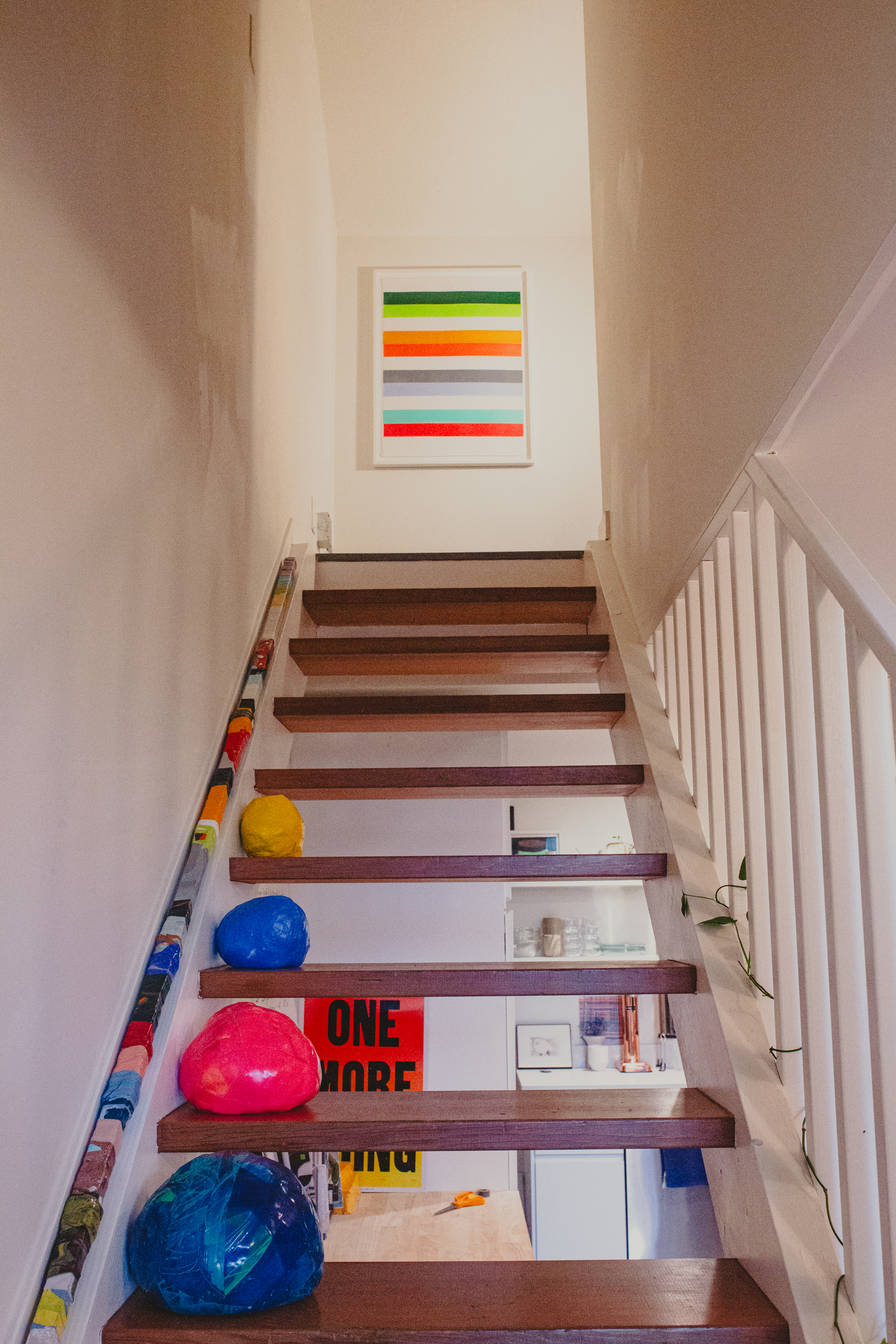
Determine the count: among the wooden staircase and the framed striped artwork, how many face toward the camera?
2

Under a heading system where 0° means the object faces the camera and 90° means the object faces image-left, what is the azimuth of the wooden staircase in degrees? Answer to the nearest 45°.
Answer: approximately 0°

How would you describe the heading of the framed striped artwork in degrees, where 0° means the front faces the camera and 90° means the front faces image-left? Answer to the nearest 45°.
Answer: approximately 0°
